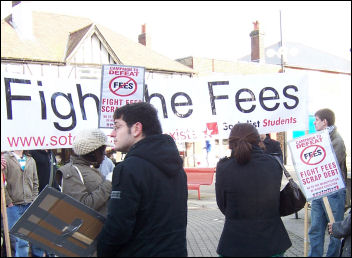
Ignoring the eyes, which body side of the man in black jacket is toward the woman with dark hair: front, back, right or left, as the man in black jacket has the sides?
right

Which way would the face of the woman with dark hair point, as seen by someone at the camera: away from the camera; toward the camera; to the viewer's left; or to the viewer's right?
away from the camera

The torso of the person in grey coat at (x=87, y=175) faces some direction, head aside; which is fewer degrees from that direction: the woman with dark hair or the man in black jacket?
the woman with dark hair

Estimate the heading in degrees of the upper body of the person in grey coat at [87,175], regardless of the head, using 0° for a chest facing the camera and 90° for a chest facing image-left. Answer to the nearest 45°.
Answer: approximately 225°

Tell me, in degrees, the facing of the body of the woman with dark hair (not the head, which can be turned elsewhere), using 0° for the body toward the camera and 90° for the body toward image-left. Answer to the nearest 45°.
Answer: approximately 180°

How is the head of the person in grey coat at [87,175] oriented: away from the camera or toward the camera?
away from the camera

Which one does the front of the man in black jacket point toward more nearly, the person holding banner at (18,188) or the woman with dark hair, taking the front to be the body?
the person holding banner

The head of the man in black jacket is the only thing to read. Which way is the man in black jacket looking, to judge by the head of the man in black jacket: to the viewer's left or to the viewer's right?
to the viewer's left

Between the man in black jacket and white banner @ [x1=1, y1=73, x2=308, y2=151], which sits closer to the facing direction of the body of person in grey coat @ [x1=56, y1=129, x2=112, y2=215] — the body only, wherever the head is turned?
the white banner
